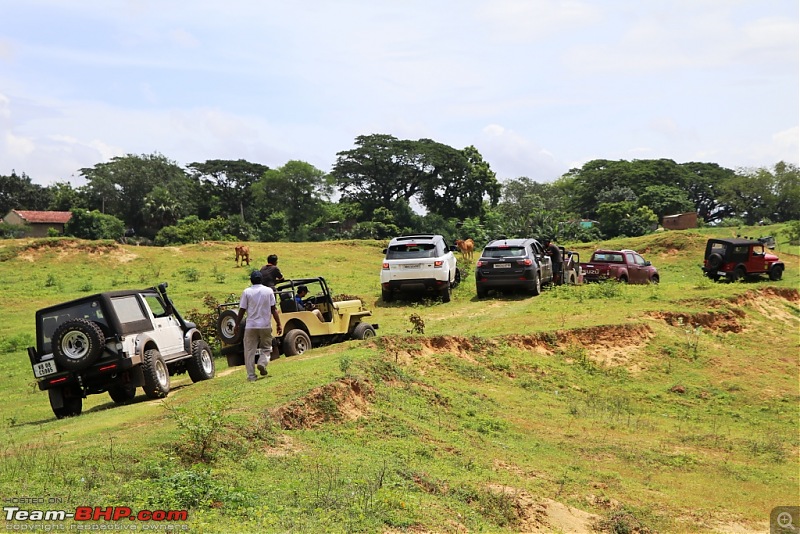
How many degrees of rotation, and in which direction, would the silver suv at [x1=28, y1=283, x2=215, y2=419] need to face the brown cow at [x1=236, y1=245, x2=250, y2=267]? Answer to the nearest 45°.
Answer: approximately 45° to its left

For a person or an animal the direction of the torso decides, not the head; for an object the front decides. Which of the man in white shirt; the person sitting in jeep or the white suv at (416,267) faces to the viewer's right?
the person sitting in jeep

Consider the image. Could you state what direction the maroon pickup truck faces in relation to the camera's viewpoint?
facing away from the viewer and to the right of the viewer

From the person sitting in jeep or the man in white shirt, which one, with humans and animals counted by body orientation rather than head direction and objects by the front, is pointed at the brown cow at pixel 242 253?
the man in white shirt

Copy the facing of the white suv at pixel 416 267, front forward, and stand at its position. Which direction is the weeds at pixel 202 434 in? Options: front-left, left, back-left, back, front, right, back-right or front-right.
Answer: back

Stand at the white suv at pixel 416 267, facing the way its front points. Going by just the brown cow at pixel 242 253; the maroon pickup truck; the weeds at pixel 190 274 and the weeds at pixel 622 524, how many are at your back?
1

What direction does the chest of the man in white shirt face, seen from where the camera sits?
away from the camera

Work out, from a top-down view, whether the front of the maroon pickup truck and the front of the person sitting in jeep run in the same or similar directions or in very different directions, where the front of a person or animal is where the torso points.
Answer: same or similar directions

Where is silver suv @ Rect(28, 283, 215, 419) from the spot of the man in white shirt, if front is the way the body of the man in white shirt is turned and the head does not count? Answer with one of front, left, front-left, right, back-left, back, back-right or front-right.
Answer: left

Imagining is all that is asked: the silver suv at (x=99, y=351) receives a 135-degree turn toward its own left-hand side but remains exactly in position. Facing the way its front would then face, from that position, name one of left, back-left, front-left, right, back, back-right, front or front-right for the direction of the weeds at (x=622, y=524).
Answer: back-left

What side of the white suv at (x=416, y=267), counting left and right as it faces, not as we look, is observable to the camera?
back

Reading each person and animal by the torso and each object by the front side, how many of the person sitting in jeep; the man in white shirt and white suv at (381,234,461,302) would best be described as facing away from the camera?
2

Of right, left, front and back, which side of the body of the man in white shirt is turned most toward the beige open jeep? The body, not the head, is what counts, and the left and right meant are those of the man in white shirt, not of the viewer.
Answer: front

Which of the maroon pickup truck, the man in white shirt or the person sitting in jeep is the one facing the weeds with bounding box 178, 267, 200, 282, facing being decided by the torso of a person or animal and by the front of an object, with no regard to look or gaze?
the man in white shirt

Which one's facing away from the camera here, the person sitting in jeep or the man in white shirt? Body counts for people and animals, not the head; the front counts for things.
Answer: the man in white shirt

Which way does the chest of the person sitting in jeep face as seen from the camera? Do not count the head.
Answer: to the viewer's right

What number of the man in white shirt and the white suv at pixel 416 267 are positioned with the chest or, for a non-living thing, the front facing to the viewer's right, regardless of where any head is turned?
0

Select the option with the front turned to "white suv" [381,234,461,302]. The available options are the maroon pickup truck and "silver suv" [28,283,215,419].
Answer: the silver suv

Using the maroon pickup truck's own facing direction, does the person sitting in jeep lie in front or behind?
behind
